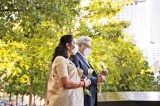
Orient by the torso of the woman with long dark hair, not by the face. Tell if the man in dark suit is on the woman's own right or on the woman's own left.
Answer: on the woman's own left

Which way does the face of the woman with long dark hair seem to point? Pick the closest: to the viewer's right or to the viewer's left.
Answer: to the viewer's right

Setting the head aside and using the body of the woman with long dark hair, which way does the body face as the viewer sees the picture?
to the viewer's right
